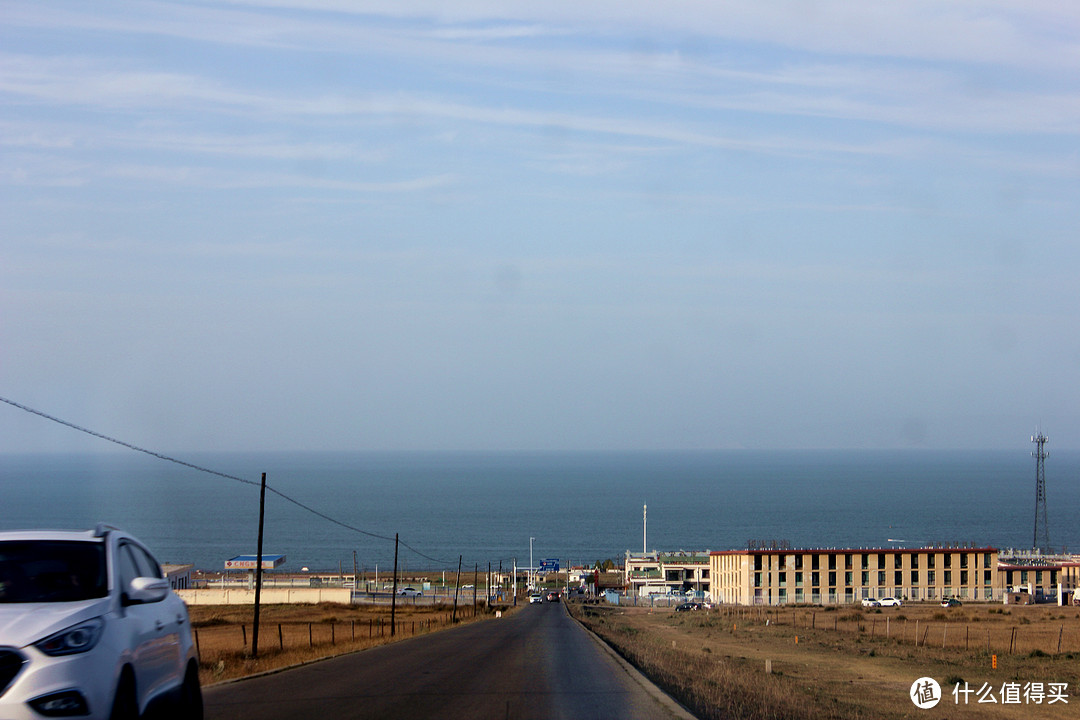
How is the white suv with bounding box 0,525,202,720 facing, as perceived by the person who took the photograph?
facing the viewer and to the left of the viewer
